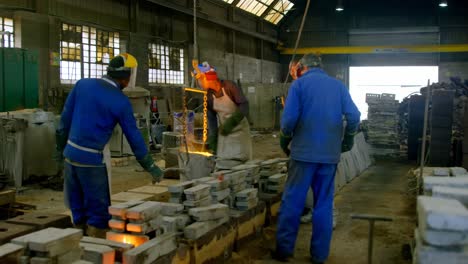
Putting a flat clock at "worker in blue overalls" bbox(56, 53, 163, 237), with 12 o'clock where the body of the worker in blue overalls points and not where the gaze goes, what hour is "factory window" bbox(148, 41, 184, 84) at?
The factory window is roughly at 11 o'clock from the worker in blue overalls.

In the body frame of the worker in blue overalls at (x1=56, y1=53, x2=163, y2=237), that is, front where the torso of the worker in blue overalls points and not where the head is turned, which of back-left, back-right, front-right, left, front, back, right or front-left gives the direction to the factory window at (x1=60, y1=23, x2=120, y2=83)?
front-left

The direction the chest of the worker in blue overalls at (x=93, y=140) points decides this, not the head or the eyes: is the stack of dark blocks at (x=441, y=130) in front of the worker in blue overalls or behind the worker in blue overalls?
in front

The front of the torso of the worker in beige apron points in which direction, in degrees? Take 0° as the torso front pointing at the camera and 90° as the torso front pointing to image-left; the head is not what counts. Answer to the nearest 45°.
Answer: approximately 45°

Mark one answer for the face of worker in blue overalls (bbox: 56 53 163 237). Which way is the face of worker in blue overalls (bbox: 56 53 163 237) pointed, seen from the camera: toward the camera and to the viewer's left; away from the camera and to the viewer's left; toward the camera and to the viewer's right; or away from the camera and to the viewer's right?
away from the camera and to the viewer's right

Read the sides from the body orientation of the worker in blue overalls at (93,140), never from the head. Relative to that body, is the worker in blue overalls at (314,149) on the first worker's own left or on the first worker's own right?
on the first worker's own right

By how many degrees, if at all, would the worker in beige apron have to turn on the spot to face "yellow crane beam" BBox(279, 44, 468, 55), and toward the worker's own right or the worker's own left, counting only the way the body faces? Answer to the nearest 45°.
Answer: approximately 180°

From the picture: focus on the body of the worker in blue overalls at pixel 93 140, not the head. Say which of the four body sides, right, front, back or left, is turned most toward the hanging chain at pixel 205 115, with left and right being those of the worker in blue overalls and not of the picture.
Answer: front

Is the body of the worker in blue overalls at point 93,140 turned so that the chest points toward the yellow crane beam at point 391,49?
yes

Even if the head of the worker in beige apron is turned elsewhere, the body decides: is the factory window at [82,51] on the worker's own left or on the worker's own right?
on the worker's own right

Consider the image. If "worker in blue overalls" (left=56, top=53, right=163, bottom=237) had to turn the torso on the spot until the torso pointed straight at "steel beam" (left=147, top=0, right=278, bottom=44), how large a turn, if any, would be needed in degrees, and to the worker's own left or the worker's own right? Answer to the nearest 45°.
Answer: approximately 45° to the worker's own left

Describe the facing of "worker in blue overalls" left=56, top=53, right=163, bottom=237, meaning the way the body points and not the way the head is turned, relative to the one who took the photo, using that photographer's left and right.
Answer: facing away from the viewer and to the right of the viewer

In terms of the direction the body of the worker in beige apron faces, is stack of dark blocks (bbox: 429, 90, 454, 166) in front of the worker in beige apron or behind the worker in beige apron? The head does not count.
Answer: behind
